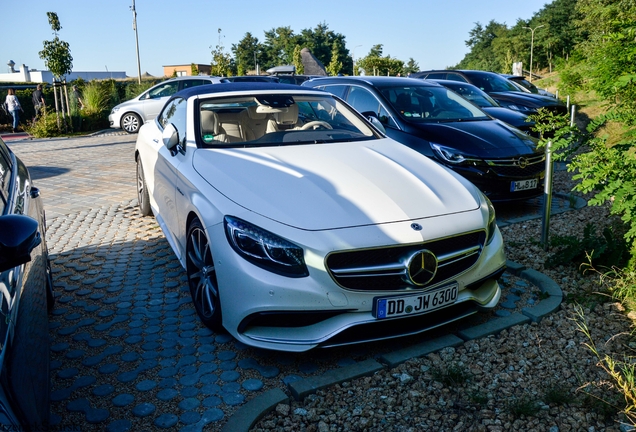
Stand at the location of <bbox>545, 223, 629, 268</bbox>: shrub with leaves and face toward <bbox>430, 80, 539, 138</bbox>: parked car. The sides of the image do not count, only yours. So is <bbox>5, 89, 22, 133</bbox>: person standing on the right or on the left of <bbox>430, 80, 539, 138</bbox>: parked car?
left

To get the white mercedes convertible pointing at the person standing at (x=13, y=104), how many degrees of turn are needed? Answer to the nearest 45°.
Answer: approximately 180°

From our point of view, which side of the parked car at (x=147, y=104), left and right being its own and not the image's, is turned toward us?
left

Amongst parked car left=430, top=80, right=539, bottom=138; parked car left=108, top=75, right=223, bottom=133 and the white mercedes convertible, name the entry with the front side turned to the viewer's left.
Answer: parked car left=108, top=75, right=223, bottom=133

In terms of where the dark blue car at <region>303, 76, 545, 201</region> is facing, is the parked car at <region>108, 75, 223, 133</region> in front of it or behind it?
behind

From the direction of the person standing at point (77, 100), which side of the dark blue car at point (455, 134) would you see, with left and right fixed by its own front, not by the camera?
back

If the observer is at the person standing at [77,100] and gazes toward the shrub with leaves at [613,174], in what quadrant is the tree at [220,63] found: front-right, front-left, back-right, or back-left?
back-left

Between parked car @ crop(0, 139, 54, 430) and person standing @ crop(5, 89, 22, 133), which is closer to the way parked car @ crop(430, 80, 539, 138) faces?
the parked car
